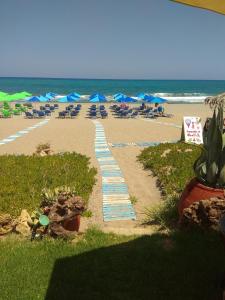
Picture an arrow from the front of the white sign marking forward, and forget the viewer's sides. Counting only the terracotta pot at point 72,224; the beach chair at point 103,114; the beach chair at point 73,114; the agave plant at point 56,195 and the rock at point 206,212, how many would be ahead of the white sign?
3

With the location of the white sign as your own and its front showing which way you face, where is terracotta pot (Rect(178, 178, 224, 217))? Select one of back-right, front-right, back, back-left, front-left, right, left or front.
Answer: front

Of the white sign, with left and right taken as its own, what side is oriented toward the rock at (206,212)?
front

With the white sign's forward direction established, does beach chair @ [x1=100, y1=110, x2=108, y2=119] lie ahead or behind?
behind

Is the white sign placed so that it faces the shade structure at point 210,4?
yes

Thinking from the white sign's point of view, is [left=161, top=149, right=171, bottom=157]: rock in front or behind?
in front

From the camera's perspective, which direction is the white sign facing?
toward the camera

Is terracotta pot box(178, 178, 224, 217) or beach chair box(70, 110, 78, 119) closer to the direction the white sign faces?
the terracotta pot

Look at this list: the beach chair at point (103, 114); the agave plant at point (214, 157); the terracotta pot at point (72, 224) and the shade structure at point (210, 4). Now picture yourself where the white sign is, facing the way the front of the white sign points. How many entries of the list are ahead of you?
3

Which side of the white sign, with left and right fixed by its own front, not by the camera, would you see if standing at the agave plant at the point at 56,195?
front

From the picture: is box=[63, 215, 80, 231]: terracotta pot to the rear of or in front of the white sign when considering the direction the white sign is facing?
in front

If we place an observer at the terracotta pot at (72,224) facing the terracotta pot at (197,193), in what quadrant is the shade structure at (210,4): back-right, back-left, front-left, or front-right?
front-right

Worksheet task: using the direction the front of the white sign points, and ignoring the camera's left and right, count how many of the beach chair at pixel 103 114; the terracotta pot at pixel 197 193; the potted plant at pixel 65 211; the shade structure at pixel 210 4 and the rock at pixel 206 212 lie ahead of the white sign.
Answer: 4

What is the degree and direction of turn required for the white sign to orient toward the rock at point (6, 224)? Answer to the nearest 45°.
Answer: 0° — it already faces it
